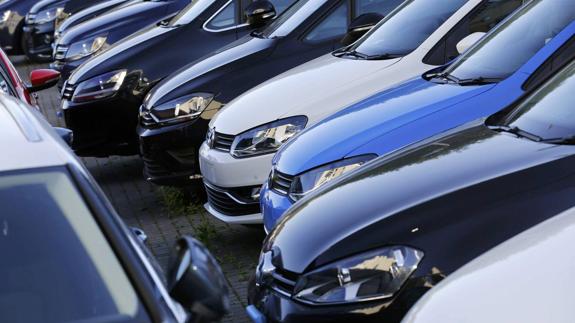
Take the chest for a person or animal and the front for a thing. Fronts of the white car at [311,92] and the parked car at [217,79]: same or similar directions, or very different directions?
same or similar directions

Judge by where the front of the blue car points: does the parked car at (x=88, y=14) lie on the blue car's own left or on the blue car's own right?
on the blue car's own right

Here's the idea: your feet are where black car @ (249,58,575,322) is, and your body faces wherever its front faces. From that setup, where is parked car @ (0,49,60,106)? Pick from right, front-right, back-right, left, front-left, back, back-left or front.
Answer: right

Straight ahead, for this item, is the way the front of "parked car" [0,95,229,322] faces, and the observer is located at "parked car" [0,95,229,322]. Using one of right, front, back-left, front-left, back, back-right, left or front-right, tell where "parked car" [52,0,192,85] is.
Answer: back-left

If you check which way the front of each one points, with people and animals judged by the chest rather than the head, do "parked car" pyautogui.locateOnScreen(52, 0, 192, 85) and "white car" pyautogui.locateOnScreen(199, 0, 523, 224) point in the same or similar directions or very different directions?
same or similar directions

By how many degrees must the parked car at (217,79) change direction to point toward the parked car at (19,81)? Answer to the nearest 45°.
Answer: approximately 45° to its right

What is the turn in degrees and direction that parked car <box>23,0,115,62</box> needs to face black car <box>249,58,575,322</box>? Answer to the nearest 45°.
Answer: approximately 45° to its left

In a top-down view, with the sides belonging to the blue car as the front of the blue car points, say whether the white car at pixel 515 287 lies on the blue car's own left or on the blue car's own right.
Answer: on the blue car's own left

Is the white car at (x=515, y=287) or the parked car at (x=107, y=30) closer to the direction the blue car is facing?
the white car

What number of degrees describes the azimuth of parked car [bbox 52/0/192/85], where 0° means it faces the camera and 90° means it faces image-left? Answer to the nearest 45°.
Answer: approximately 45°

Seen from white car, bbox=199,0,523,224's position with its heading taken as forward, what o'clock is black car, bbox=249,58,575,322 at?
The black car is roughly at 10 o'clock from the white car.

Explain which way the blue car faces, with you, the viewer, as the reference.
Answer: facing the viewer and to the left of the viewer

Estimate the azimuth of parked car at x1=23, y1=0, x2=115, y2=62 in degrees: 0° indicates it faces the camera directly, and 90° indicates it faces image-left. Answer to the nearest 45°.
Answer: approximately 45°

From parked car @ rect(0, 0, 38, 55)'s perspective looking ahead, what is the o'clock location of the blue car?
The blue car is roughly at 10 o'clock from the parked car.

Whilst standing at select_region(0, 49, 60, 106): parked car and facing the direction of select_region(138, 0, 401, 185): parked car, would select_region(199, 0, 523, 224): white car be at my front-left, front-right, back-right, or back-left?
front-right

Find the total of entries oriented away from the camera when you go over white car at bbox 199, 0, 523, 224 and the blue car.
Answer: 0
